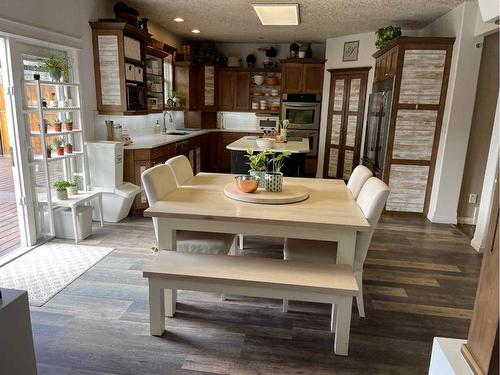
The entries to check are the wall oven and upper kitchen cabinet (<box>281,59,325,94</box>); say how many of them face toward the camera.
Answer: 2

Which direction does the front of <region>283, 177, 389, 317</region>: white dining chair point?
to the viewer's left

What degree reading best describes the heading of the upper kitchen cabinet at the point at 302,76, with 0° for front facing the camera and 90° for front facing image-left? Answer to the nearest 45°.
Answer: approximately 0°

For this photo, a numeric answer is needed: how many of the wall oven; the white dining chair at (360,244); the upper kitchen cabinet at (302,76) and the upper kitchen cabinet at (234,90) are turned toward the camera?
3

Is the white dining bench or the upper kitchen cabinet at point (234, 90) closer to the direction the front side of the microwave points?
the white dining bench

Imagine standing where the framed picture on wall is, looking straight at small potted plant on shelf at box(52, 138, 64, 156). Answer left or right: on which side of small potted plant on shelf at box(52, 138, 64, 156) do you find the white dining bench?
left

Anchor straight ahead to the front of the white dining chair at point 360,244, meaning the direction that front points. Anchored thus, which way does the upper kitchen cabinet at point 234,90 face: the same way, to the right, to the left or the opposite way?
to the left

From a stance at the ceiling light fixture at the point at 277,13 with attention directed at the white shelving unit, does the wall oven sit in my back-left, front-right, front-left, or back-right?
back-right
